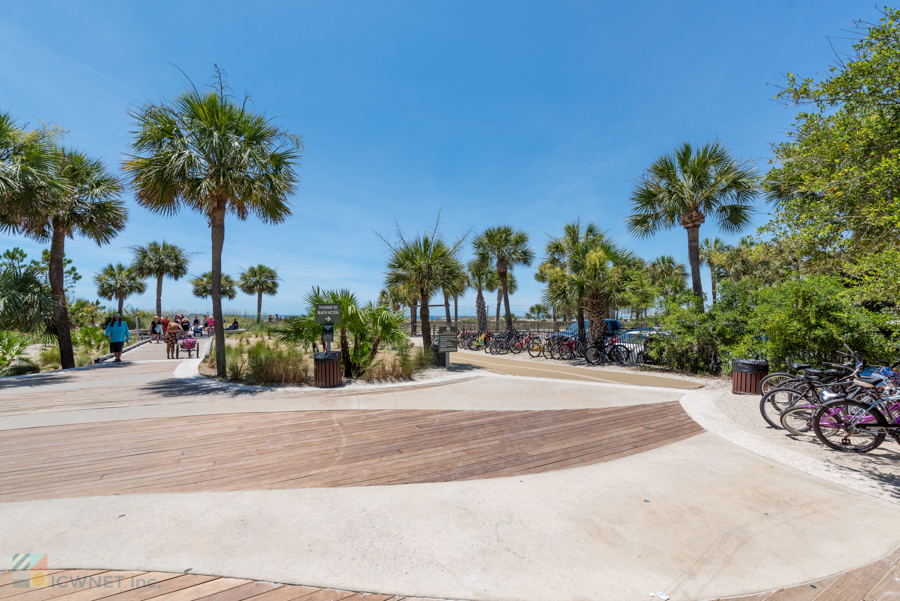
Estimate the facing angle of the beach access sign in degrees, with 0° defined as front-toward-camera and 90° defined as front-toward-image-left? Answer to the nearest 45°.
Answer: approximately 0°

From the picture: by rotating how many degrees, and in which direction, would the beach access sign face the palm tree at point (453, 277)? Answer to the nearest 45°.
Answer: approximately 135° to its left

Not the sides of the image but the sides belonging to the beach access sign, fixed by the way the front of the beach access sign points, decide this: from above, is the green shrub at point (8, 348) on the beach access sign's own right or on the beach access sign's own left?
on the beach access sign's own right
